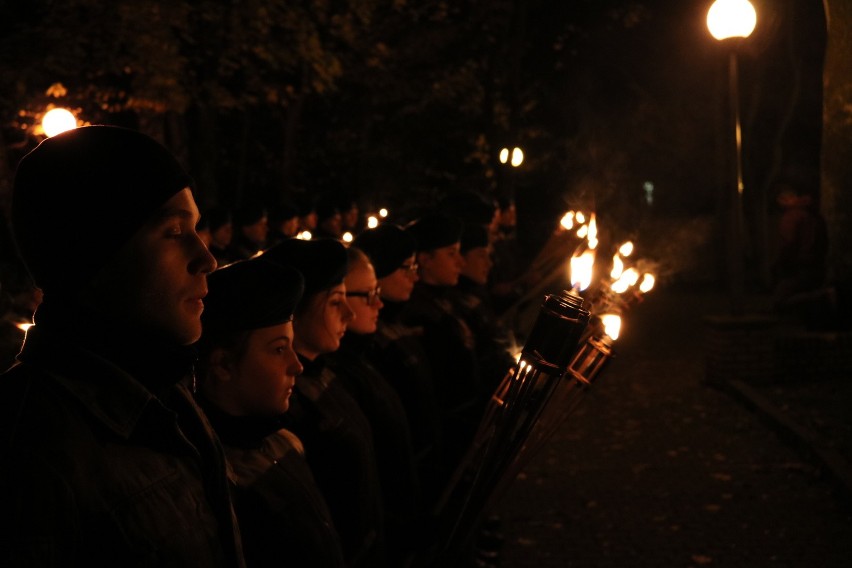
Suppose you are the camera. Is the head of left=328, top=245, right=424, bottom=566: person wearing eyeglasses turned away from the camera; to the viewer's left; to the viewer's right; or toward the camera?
to the viewer's right

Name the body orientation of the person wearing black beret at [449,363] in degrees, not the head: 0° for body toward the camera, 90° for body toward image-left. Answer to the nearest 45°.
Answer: approximately 270°

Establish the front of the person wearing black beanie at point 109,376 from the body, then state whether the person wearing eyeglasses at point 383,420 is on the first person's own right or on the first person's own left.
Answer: on the first person's own left

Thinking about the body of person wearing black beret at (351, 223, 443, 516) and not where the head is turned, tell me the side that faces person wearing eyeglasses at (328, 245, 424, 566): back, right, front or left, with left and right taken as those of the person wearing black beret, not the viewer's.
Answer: right

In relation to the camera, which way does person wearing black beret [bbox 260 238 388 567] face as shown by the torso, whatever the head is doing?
to the viewer's right

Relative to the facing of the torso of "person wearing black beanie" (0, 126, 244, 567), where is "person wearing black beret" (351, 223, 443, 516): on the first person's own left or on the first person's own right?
on the first person's own left

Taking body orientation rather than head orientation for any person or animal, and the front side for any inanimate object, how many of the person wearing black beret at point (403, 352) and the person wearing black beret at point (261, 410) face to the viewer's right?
2

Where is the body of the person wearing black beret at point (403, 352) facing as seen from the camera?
to the viewer's right

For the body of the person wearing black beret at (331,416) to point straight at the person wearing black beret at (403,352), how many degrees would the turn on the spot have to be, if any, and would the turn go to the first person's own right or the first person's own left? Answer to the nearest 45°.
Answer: approximately 90° to the first person's own left

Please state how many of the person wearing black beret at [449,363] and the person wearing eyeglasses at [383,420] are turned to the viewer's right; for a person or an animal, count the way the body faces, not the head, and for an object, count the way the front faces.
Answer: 2

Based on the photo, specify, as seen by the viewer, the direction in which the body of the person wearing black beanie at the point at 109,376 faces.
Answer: to the viewer's right
